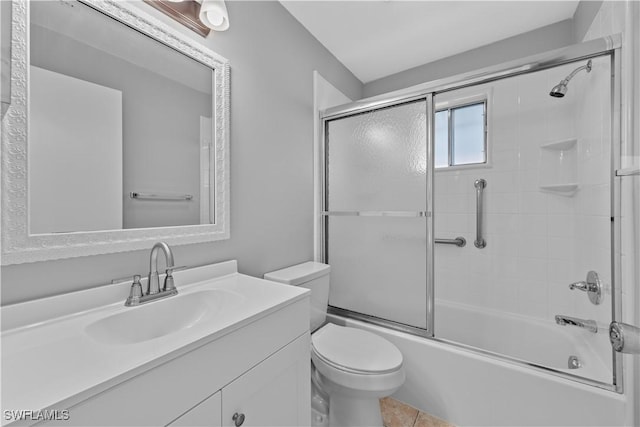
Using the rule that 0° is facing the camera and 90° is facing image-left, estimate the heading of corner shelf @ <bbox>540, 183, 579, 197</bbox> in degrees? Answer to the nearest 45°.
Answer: approximately 45°

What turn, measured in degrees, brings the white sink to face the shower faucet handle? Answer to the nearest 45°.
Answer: approximately 45° to its left

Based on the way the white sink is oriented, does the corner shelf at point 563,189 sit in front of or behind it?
in front

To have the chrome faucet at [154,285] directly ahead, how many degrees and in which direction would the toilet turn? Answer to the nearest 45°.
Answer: approximately 90° to its right

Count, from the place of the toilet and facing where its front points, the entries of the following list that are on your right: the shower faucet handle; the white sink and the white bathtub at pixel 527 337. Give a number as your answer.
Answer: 1

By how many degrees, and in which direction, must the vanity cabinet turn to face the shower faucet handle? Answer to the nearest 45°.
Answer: approximately 45° to its left

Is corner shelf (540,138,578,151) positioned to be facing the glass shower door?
yes

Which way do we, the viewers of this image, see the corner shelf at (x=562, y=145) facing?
facing the viewer and to the left of the viewer

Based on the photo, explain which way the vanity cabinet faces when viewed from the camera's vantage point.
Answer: facing the viewer and to the right of the viewer

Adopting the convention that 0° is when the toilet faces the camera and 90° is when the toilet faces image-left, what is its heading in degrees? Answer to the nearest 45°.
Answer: approximately 315°

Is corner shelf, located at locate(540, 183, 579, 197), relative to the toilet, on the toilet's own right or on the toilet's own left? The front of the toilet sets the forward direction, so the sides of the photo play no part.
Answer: on the toilet's own left

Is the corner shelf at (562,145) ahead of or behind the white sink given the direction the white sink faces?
ahead
